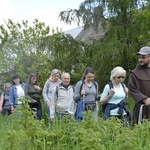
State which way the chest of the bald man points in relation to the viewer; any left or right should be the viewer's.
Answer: facing the viewer and to the right of the viewer

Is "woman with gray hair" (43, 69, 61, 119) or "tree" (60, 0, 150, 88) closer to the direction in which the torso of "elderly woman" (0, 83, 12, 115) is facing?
the woman with gray hair

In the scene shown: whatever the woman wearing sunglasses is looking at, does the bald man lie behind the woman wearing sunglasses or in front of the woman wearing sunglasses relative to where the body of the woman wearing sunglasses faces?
behind

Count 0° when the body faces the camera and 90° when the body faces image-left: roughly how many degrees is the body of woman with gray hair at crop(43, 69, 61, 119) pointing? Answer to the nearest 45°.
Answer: approximately 315°

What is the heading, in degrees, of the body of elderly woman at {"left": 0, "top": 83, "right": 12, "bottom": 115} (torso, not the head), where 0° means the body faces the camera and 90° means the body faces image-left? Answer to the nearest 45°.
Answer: approximately 315°
